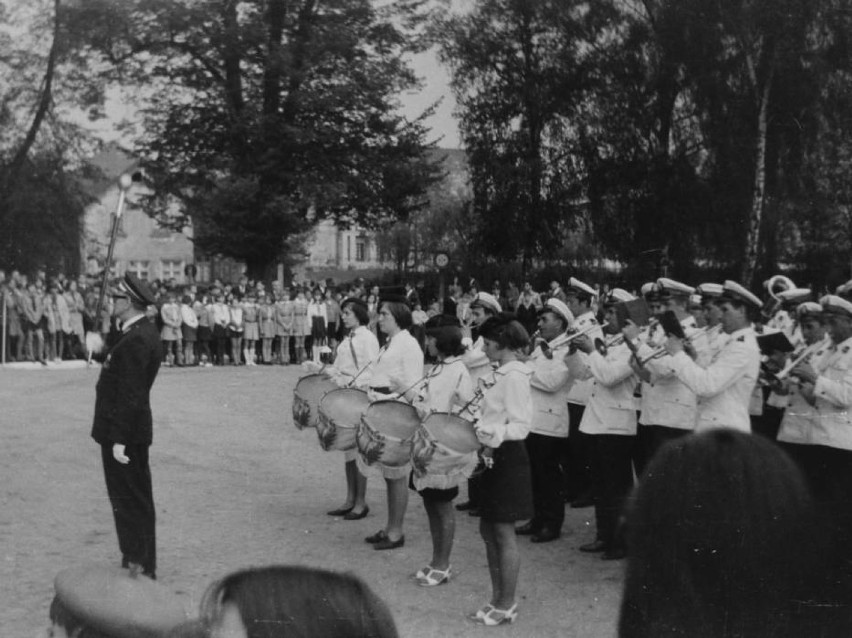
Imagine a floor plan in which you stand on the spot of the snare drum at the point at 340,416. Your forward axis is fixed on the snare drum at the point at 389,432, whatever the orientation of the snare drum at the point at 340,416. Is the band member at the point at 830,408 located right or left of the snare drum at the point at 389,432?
left

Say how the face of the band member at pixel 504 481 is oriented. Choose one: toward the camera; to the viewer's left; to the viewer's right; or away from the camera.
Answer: to the viewer's left

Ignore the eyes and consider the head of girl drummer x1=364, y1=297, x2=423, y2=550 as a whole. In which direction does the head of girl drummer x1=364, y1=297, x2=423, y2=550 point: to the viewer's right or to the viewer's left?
to the viewer's left

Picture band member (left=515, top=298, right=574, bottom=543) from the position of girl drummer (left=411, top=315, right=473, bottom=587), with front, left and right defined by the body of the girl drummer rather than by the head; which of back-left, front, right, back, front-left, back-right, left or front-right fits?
back-right

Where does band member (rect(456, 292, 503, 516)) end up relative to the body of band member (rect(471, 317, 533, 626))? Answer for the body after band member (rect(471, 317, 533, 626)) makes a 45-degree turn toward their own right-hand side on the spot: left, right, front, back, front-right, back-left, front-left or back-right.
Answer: front-right

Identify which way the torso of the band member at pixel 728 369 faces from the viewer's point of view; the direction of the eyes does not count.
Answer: to the viewer's left

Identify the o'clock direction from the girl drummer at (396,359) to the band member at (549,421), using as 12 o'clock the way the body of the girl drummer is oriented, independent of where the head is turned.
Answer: The band member is roughly at 6 o'clock from the girl drummer.

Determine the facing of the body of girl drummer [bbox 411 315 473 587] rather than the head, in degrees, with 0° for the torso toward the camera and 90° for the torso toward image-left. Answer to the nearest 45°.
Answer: approximately 90°

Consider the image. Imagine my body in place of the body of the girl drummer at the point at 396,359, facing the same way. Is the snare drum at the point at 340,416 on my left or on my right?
on my left

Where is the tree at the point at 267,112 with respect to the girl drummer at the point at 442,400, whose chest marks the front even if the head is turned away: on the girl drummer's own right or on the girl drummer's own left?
on the girl drummer's own right
